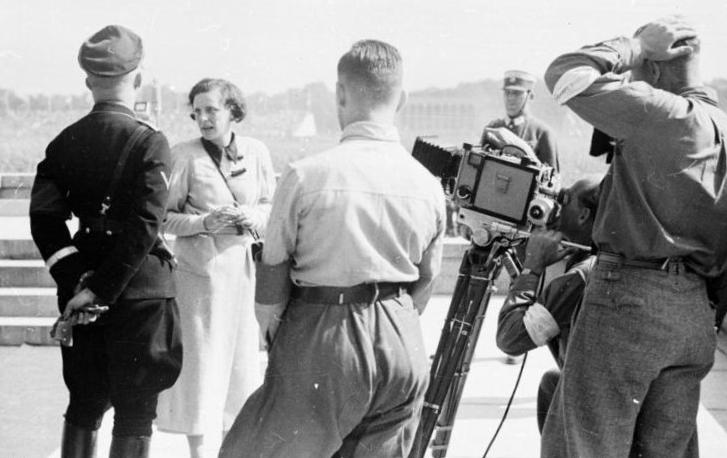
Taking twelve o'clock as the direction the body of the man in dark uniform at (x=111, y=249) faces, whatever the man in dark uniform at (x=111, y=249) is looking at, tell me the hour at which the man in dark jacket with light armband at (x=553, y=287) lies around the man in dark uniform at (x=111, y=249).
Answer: the man in dark jacket with light armband at (x=553, y=287) is roughly at 2 o'clock from the man in dark uniform at (x=111, y=249).

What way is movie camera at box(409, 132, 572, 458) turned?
to the viewer's left

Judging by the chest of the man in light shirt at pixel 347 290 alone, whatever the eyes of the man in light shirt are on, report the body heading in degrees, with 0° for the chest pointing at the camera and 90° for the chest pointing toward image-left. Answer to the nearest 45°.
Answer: approximately 180°

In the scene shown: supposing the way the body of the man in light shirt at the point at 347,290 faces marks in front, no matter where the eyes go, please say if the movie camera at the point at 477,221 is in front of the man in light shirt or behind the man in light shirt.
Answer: in front

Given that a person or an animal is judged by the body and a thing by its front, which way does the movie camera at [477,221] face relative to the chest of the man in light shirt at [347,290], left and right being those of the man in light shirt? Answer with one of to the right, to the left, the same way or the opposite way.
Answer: to the left

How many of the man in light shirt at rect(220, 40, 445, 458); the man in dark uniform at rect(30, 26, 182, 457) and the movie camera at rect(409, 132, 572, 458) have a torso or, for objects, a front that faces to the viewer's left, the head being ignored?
1

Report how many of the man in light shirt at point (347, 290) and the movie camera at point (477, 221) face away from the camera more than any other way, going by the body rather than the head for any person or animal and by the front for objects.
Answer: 1

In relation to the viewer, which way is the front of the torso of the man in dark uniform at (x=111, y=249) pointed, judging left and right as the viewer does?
facing away from the viewer and to the right of the viewer

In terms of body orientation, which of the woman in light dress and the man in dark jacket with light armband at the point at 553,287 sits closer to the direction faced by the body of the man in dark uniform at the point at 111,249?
the woman in light dress

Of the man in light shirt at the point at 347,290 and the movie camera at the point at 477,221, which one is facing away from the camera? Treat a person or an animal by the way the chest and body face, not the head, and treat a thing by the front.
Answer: the man in light shirt

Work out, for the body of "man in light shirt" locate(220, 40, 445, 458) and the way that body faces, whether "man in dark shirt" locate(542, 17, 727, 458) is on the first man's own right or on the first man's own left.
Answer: on the first man's own right

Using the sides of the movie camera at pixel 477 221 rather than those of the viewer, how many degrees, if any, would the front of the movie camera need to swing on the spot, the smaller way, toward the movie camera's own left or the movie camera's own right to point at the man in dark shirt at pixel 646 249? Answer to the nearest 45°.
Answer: approximately 135° to the movie camera's own left

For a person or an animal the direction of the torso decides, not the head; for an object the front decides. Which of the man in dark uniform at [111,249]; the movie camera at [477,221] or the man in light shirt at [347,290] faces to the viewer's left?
the movie camera

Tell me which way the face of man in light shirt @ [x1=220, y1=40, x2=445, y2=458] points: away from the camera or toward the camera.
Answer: away from the camera

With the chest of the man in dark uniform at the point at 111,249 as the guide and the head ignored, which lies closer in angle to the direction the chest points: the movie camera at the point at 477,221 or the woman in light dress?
the woman in light dress

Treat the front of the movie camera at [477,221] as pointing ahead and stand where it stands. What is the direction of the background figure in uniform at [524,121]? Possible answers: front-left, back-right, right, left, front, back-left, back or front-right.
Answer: right

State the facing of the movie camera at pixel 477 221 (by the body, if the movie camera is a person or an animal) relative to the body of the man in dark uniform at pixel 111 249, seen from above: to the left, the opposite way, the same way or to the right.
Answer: to the left

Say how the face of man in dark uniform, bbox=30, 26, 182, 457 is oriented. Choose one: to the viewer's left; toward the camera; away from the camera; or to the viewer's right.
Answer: away from the camera
